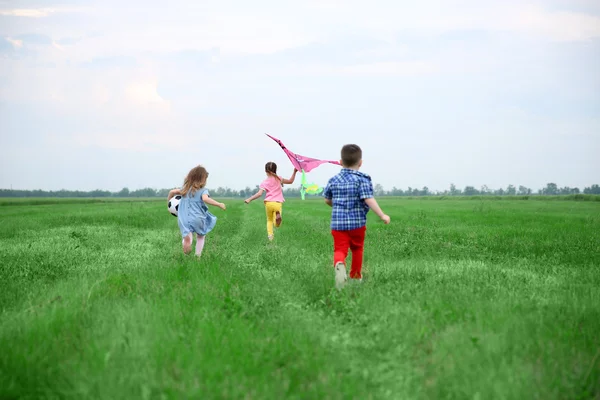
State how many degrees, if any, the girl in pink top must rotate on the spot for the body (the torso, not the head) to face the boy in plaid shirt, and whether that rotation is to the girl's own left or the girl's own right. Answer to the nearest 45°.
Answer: approximately 180°

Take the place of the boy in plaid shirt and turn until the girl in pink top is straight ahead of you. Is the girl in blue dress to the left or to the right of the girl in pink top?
left

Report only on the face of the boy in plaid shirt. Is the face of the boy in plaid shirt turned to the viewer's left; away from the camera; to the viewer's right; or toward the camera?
away from the camera

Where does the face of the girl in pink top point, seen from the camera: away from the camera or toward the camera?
away from the camera

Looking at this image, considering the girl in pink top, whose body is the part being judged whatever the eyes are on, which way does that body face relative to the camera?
away from the camera

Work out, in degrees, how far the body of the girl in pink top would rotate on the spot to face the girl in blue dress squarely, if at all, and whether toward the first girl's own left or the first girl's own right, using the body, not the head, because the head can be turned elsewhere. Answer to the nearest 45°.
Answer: approximately 135° to the first girl's own left

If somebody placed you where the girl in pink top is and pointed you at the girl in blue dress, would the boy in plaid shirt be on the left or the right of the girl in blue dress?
left
